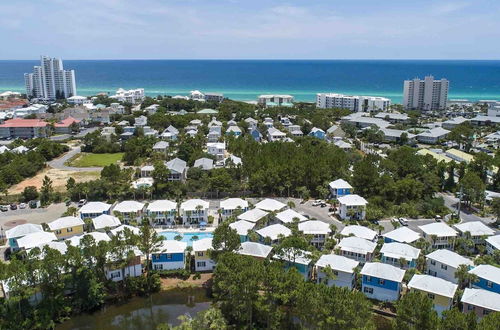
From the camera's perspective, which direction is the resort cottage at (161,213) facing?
toward the camera

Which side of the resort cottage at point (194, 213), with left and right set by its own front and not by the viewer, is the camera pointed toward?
front

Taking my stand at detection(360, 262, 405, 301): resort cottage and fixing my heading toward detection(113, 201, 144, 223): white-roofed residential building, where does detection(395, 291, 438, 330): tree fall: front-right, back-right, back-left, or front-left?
back-left

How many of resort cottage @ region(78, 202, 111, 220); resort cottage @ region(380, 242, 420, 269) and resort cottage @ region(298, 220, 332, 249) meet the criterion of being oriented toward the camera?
3

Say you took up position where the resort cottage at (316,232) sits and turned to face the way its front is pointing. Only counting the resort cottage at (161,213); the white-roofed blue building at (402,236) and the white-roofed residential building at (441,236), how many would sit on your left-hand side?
2

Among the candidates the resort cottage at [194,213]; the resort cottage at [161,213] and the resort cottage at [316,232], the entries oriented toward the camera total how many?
3

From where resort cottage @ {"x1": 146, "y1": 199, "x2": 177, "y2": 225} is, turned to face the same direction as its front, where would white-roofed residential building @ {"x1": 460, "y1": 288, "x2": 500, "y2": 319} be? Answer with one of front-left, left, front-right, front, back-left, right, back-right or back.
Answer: front-left

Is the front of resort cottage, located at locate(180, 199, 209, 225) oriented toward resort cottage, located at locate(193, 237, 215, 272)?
yes

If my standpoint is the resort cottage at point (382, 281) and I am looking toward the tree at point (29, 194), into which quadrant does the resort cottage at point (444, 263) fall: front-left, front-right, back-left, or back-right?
back-right

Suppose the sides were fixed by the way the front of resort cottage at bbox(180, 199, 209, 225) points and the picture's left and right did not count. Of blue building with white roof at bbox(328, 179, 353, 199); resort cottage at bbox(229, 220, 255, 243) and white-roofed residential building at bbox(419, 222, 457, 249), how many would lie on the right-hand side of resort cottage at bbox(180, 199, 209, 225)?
0

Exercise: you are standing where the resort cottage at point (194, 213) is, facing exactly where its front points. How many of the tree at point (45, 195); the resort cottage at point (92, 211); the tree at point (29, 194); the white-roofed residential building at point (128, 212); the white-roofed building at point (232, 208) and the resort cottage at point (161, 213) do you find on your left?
1

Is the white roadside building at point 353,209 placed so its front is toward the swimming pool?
no

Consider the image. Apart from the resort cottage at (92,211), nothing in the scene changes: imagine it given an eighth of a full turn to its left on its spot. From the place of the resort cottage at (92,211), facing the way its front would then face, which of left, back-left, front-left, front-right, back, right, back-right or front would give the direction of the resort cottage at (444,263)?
front

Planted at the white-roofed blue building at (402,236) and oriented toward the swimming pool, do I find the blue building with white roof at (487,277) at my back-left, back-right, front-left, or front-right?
back-left

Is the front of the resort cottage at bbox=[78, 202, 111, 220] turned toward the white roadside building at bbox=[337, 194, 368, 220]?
no

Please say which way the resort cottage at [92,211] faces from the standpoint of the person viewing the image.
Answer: facing the viewer

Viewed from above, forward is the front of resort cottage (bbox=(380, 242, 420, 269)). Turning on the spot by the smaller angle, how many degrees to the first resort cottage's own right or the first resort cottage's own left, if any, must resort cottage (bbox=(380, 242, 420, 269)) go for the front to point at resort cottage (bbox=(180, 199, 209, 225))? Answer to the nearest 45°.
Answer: approximately 90° to the first resort cottage's own right

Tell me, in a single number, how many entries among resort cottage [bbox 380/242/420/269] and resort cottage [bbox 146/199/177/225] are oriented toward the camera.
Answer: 2

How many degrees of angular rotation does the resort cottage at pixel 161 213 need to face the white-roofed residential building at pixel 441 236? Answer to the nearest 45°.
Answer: approximately 45° to its left

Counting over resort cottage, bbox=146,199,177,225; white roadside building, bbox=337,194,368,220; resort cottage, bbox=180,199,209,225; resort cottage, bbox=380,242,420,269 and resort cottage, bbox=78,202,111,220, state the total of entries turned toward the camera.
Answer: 5
